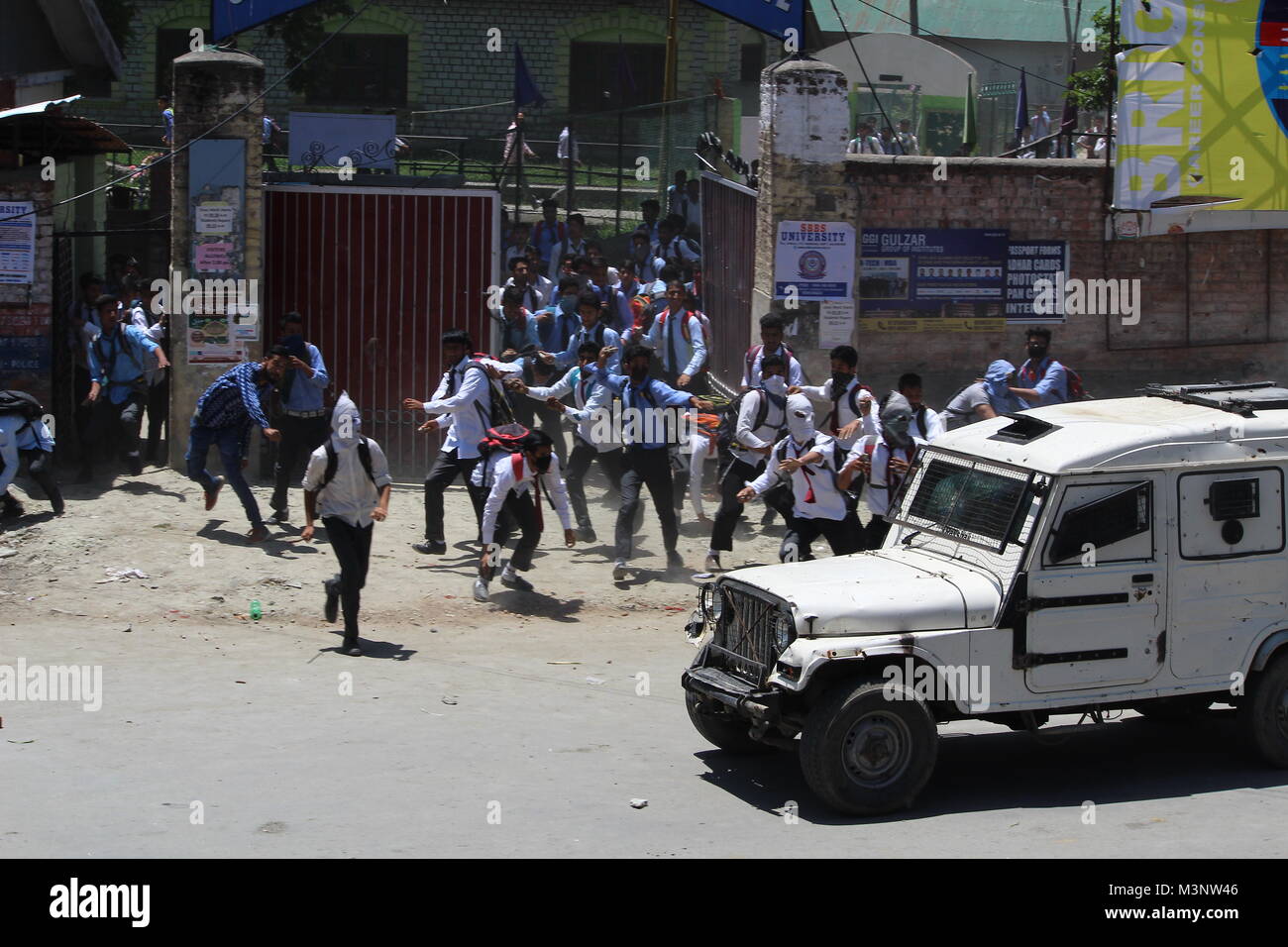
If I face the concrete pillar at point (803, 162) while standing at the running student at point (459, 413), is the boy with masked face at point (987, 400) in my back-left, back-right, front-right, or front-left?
front-right

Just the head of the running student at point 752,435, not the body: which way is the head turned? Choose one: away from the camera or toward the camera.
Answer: toward the camera

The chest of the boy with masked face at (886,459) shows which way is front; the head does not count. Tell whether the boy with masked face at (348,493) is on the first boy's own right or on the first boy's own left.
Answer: on the first boy's own right

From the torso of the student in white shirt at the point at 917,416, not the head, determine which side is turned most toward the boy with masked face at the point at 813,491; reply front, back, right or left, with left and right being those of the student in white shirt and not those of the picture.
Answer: front

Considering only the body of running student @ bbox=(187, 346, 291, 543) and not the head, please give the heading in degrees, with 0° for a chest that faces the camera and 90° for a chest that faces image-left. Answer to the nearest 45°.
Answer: approximately 315°

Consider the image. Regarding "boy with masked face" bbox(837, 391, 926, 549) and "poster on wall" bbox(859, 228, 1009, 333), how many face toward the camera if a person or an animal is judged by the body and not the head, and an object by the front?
2

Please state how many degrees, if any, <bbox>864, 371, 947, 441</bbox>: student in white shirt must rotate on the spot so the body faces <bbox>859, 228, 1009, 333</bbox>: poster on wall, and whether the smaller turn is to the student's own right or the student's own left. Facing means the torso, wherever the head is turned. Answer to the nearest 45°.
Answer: approximately 135° to the student's own right

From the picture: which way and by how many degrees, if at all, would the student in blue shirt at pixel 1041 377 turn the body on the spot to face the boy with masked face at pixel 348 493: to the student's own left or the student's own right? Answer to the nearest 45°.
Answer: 0° — they already face them

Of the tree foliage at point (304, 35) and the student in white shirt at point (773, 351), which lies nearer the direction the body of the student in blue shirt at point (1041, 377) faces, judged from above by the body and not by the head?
the student in white shirt

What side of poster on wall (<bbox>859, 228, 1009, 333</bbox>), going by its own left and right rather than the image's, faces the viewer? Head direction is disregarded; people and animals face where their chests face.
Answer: front

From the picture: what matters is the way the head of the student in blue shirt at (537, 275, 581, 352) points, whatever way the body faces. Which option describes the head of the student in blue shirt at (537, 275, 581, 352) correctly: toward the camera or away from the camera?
toward the camera

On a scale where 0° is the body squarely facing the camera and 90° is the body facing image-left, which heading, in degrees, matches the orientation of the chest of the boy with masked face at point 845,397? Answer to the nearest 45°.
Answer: approximately 45°

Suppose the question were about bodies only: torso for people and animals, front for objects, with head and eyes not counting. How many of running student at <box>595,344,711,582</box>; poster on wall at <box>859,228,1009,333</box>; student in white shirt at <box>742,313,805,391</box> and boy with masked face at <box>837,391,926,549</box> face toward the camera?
4

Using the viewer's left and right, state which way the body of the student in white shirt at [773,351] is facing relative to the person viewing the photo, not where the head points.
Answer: facing the viewer

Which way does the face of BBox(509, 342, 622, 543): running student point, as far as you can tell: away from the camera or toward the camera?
toward the camera

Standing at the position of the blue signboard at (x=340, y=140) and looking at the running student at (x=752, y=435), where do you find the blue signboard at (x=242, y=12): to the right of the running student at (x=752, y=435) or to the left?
right
